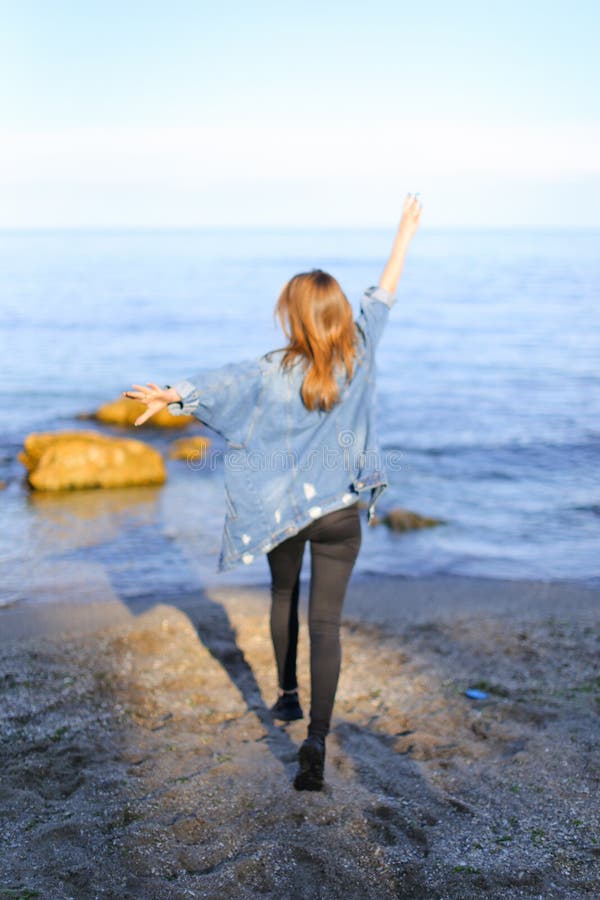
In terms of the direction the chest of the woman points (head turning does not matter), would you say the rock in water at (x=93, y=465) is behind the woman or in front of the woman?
in front

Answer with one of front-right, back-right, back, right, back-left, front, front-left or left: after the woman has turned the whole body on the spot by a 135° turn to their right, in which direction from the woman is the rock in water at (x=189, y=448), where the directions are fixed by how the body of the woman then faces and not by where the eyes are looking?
back-left

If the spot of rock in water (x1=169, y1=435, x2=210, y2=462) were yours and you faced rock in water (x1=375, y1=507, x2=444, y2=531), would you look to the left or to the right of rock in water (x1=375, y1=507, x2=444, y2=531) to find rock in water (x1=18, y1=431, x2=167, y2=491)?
right

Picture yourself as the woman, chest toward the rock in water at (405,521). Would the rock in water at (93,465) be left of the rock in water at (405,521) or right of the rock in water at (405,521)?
left

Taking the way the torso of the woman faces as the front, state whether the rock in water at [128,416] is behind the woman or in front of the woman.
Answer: in front

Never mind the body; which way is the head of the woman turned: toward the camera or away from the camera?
away from the camera

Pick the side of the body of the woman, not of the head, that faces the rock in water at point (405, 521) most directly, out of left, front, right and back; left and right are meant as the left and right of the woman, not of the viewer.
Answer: front

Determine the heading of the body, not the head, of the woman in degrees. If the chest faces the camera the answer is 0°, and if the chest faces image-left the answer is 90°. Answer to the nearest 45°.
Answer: approximately 180°
